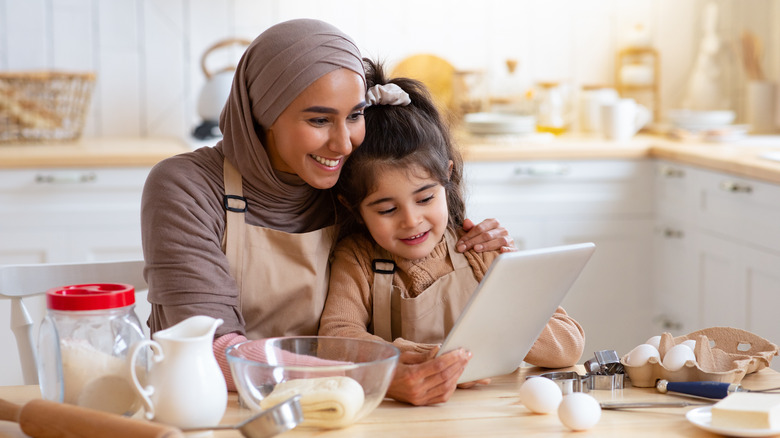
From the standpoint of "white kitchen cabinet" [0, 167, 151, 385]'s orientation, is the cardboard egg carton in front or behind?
in front

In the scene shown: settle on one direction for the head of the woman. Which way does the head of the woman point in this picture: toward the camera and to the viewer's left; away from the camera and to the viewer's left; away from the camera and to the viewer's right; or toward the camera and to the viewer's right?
toward the camera and to the viewer's right

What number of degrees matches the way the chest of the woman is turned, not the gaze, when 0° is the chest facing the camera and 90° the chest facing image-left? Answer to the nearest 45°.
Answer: approximately 315°

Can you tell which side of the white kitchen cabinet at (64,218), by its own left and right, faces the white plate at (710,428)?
front

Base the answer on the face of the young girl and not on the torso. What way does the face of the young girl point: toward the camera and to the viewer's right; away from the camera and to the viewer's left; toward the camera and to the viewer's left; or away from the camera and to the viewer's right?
toward the camera and to the viewer's right

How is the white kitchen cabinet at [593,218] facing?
toward the camera

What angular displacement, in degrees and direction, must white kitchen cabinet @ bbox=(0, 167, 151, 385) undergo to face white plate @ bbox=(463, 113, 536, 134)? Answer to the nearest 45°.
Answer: approximately 90° to its left

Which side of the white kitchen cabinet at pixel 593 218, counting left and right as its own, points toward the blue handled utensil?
front

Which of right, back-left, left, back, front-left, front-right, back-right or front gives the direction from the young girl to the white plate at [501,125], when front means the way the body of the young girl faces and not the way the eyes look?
back
